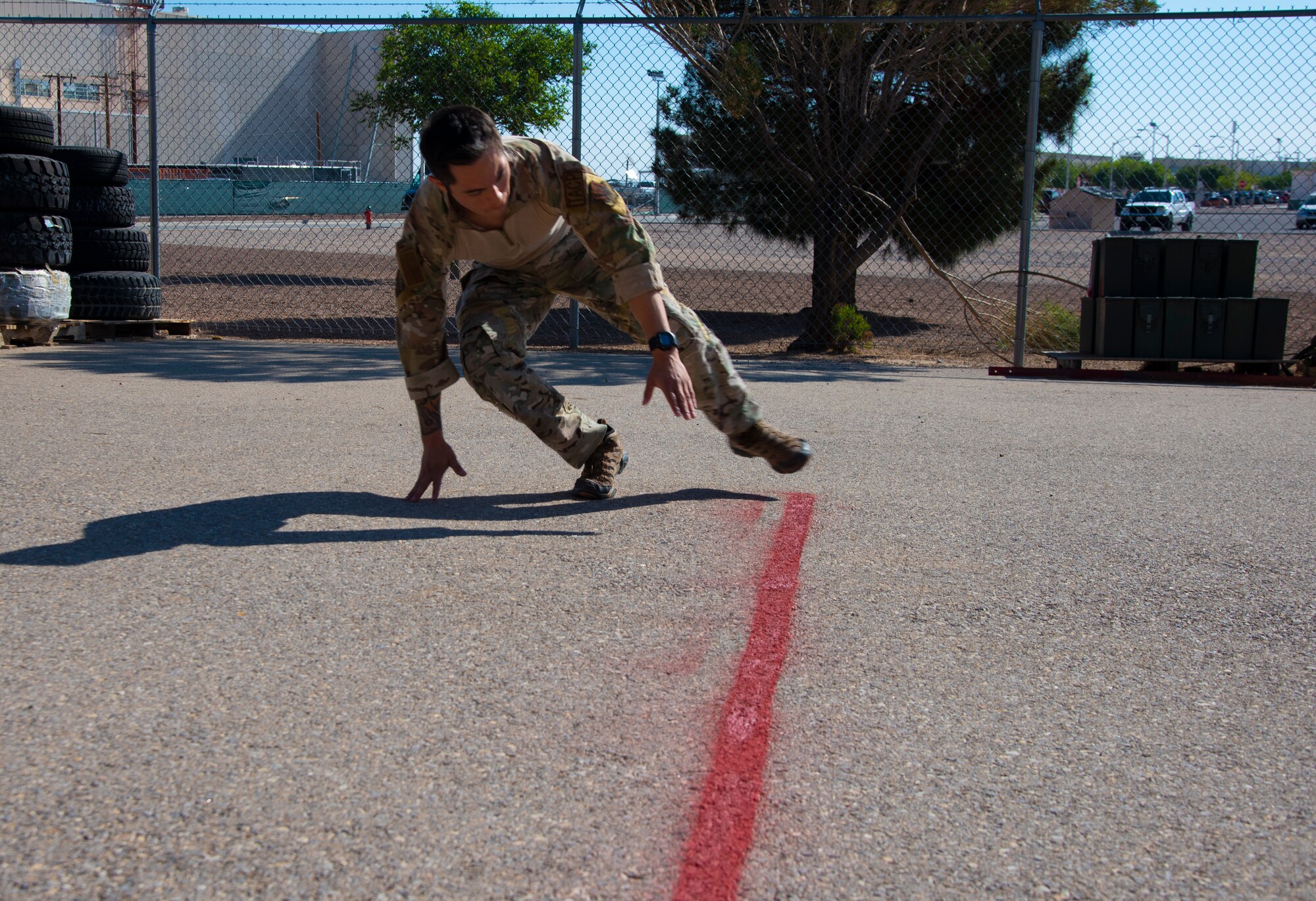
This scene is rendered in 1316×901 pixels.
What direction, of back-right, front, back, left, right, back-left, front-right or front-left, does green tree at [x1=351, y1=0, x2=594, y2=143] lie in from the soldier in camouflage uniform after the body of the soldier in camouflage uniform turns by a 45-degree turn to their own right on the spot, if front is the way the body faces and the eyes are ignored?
back-right

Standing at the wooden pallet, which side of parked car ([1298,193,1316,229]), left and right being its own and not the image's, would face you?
front

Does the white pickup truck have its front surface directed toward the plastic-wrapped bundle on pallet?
yes

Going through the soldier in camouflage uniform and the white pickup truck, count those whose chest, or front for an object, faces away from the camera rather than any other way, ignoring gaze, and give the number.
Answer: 0

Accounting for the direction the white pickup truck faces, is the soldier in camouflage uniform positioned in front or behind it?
in front

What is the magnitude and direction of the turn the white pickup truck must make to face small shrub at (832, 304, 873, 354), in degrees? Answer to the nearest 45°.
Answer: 0° — it already faces it
